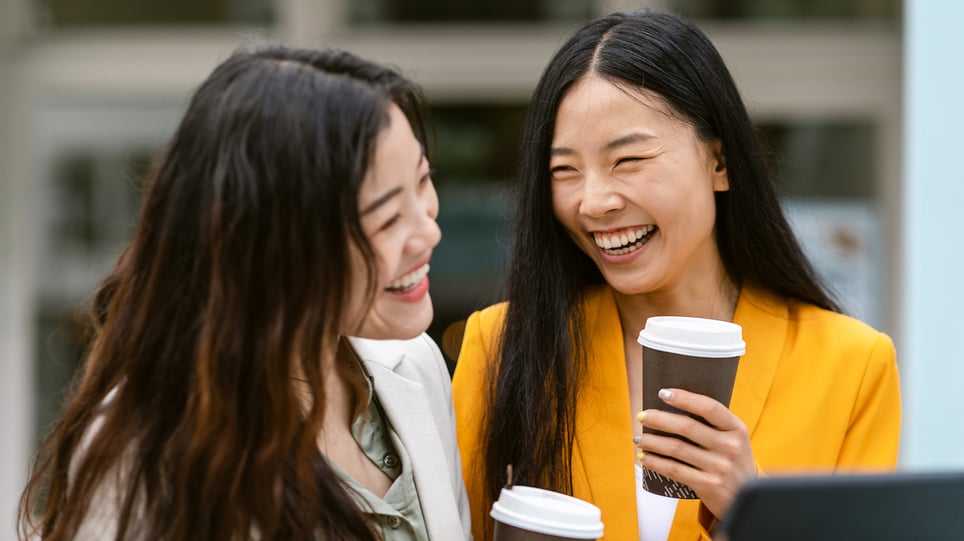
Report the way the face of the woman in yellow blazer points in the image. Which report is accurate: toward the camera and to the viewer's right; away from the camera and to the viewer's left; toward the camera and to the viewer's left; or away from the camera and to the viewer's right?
toward the camera and to the viewer's left

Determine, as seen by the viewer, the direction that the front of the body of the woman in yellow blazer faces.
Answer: toward the camera

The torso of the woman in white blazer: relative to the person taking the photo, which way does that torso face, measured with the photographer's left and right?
facing the viewer and to the right of the viewer
